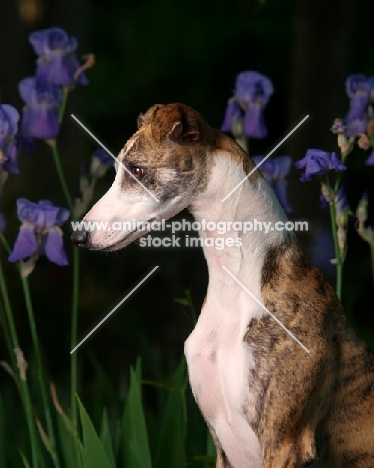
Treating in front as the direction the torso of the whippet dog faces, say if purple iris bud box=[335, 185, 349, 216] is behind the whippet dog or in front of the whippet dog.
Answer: behind

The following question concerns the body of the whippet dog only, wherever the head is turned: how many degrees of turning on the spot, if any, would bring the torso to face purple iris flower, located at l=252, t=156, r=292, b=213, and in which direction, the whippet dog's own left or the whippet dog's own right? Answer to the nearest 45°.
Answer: approximately 135° to the whippet dog's own right

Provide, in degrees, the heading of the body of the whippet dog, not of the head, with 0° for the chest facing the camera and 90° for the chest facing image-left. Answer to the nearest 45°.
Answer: approximately 45°

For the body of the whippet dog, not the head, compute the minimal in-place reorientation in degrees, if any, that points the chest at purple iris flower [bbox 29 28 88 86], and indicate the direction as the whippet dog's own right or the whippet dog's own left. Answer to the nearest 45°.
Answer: approximately 90° to the whippet dog's own right

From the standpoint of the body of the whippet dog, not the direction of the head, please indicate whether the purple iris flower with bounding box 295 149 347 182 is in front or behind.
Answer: behind

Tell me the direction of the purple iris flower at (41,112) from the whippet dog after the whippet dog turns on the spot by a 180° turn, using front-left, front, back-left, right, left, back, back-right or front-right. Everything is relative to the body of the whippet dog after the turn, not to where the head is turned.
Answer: left

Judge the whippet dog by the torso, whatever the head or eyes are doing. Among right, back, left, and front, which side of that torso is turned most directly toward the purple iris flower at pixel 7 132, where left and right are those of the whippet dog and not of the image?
right

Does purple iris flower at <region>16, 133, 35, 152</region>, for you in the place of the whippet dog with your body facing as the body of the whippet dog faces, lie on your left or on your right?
on your right

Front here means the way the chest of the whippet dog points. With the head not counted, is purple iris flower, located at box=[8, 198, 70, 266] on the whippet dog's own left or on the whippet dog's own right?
on the whippet dog's own right
